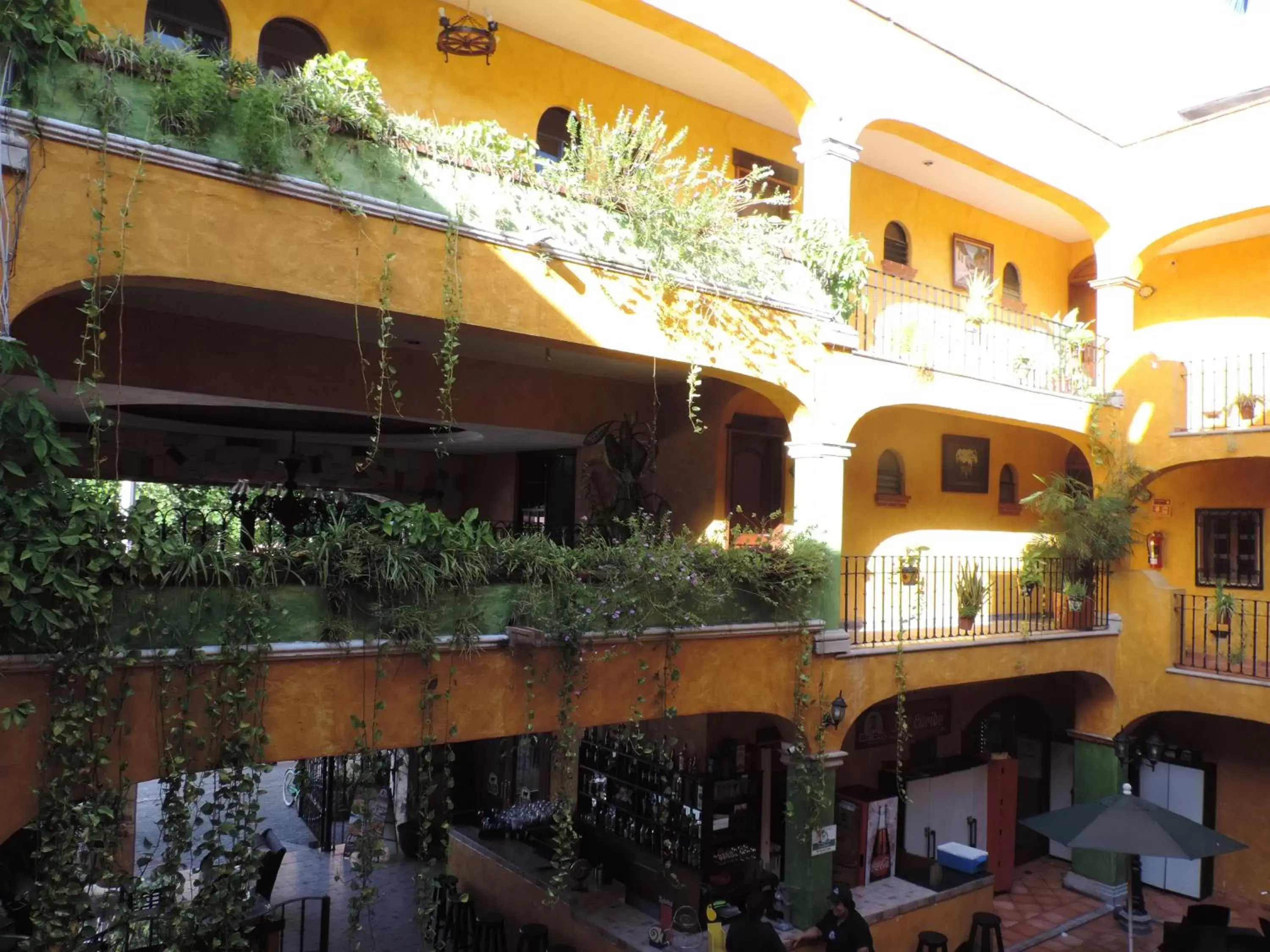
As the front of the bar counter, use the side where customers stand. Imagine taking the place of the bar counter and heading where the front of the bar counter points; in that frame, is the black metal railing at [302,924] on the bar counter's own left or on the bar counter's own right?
on the bar counter's own right

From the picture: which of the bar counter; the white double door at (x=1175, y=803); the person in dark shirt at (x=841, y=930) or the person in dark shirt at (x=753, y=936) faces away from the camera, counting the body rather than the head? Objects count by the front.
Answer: the person in dark shirt at (x=753, y=936)

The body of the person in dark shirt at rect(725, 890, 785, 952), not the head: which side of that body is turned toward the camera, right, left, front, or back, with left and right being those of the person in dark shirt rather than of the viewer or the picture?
back

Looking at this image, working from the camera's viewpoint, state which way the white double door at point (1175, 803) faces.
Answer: facing the viewer and to the left of the viewer

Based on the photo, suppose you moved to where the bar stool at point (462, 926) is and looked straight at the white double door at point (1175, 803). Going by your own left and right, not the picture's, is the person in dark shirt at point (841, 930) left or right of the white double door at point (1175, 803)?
right

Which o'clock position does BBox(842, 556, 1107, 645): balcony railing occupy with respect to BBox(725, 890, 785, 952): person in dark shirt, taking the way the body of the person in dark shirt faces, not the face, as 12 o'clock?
The balcony railing is roughly at 1 o'clock from the person in dark shirt.

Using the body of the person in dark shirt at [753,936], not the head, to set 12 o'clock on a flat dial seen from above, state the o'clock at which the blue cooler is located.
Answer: The blue cooler is roughly at 1 o'clock from the person in dark shirt.

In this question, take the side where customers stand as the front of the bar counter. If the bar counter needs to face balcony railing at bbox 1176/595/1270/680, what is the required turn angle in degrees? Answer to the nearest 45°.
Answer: approximately 90° to its left

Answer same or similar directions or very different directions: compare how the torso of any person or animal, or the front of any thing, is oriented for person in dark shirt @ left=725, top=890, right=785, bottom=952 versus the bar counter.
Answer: very different directions
